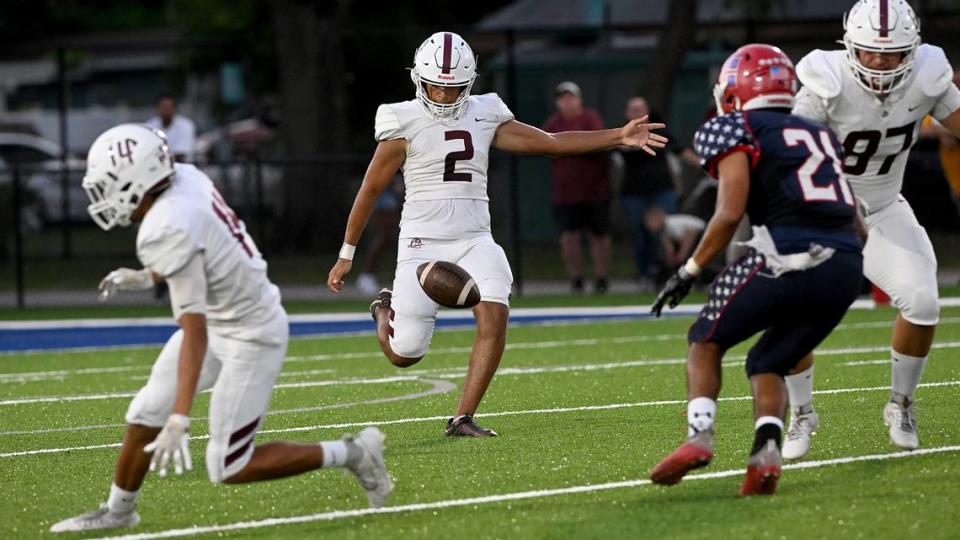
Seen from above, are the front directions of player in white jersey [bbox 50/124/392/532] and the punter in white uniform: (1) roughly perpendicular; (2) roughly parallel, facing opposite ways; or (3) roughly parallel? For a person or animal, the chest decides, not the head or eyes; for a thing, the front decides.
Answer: roughly perpendicular

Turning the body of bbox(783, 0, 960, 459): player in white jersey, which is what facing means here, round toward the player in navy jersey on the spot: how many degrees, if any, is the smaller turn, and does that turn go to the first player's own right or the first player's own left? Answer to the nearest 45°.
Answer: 0° — they already face them

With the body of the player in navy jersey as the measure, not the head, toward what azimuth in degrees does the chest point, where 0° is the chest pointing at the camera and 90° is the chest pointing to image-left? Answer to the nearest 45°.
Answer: approximately 135°

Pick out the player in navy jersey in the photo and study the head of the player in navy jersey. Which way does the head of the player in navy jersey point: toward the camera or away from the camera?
away from the camera

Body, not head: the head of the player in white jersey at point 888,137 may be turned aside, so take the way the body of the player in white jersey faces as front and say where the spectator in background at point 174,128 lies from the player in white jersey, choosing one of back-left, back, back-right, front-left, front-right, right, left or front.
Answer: back-right

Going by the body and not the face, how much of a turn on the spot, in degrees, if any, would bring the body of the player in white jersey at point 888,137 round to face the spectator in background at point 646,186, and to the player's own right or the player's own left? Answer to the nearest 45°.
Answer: approximately 180°

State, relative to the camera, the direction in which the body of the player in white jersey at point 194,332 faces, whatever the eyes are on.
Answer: to the viewer's left
